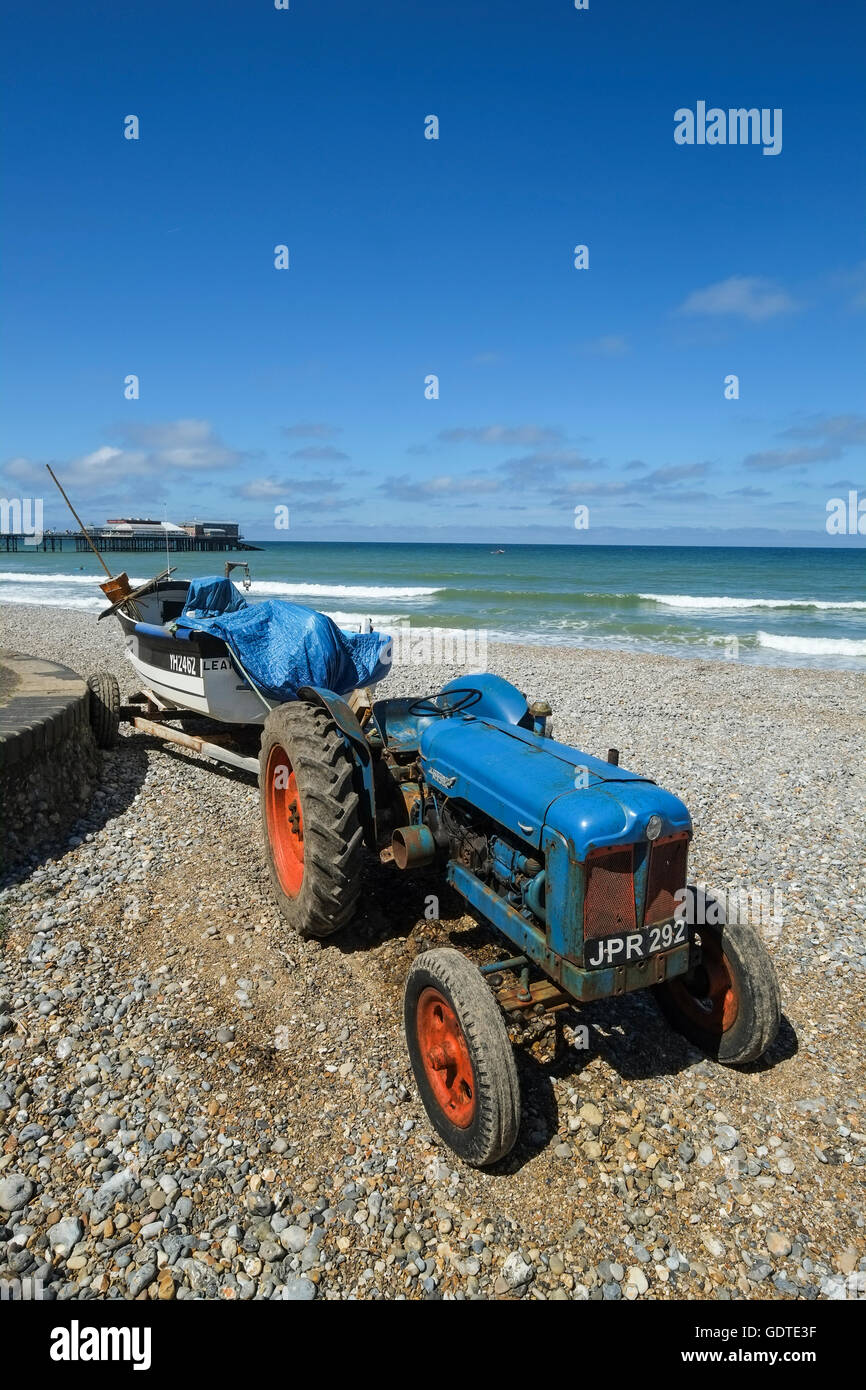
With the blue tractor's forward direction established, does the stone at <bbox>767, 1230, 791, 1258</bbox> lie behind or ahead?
ahead

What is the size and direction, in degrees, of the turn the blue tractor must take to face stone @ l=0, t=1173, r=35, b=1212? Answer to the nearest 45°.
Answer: approximately 90° to its right

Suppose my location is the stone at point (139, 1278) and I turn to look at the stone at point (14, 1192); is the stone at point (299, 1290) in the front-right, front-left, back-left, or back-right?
back-right

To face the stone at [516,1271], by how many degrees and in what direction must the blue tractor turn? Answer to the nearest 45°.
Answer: approximately 45° to its right

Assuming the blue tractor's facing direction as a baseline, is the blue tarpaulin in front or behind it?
behind

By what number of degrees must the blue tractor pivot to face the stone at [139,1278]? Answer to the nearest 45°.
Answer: approximately 90° to its right

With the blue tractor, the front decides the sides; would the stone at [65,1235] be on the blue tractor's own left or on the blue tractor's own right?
on the blue tractor's own right

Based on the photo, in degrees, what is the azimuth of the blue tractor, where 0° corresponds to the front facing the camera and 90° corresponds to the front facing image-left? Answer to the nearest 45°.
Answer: approximately 315°
